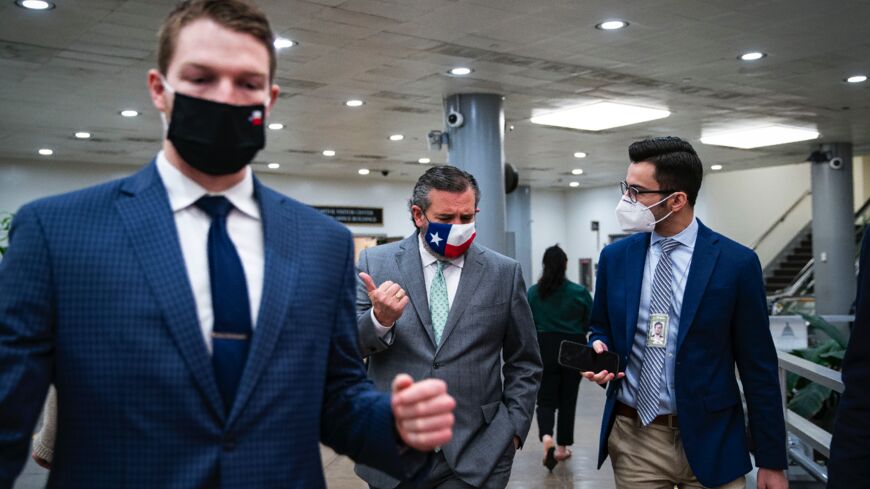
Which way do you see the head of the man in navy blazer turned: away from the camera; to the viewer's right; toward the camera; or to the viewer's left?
to the viewer's left

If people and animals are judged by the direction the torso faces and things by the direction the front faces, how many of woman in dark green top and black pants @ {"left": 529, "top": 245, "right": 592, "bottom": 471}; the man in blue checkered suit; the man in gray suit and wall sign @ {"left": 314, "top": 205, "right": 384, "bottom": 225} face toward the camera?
3

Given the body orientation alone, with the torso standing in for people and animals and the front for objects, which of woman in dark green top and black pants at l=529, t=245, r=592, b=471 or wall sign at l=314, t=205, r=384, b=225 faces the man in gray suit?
the wall sign

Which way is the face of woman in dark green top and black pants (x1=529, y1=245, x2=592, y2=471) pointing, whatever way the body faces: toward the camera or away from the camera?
away from the camera

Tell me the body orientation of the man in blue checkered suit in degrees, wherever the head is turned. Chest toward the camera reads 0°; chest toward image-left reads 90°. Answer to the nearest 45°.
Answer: approximately 0°

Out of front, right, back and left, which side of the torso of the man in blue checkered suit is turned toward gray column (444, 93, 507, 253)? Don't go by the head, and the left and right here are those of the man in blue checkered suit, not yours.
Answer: back

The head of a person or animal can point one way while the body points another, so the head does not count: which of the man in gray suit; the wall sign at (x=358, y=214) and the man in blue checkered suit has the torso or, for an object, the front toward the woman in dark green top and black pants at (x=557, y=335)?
the wall sign

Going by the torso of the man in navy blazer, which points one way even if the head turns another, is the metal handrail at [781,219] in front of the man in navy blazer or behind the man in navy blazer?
behind

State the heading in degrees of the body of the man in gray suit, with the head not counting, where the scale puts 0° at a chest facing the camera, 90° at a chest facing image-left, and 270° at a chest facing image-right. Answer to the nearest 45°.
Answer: approximately 0°
